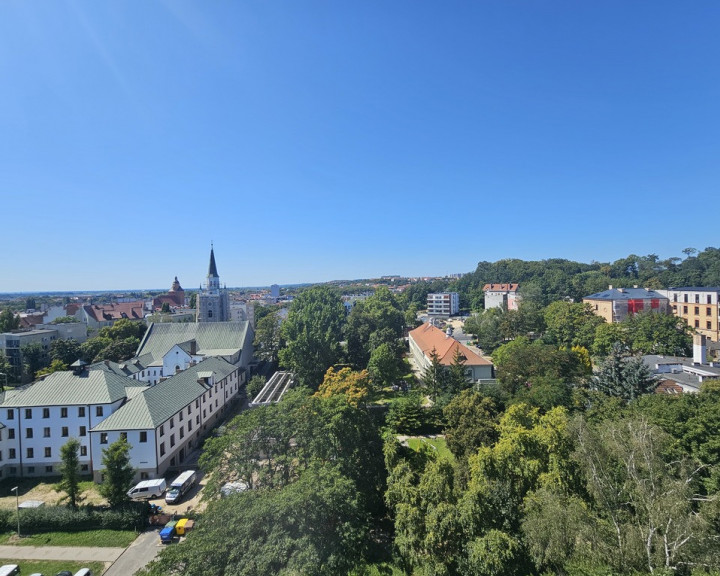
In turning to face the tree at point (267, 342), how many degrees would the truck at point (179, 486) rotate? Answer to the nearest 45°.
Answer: approximately 135° to its right

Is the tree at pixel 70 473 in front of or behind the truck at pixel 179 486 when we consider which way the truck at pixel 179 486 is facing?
in front

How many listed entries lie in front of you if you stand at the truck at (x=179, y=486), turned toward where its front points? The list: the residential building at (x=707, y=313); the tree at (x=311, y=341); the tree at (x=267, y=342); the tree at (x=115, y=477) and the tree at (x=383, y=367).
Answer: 1

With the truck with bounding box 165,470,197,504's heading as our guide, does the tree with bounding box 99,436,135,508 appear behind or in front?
in front

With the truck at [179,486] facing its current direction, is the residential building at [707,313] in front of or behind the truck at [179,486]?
behind

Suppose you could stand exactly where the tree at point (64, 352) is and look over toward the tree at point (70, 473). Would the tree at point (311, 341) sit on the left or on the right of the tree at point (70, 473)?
left

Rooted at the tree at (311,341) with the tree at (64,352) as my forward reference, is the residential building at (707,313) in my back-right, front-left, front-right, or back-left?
back-right

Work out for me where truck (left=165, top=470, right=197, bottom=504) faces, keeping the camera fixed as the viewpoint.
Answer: facing the viewer and to the left of the viewer

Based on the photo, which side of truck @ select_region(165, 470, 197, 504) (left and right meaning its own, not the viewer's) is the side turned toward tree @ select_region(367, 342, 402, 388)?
back

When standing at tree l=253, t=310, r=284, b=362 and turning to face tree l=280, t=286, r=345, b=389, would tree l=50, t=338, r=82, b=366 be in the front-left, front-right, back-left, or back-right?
back-right

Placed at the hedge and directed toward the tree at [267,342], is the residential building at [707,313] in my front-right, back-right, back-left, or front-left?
front-right
